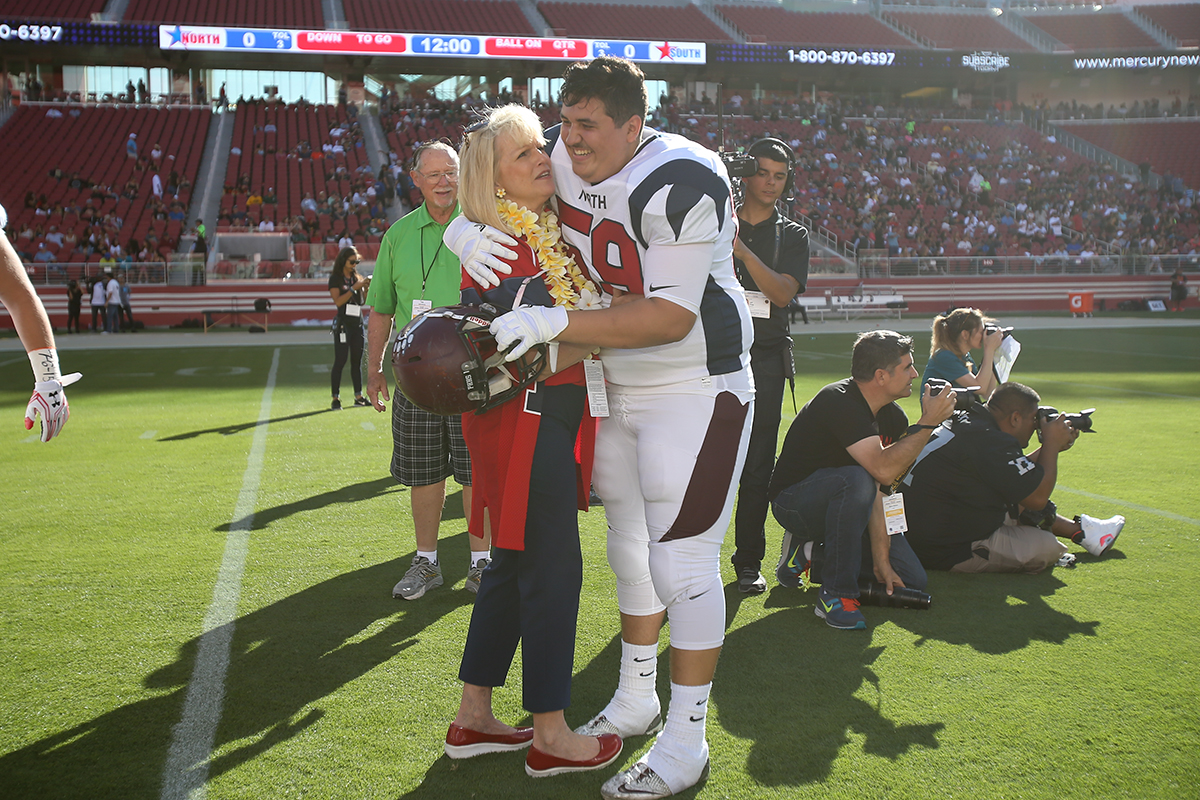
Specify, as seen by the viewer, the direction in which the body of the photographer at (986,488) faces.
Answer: to the viewer's right

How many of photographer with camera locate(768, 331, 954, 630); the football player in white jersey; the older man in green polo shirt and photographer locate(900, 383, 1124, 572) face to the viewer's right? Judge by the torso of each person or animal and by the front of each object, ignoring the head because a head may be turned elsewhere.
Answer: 2

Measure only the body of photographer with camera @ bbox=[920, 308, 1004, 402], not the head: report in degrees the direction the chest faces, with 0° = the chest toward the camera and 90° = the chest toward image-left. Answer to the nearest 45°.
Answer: approximately 270°

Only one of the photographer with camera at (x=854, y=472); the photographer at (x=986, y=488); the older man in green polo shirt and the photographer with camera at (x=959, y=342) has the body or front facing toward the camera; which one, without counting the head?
the older man in green polo shirt

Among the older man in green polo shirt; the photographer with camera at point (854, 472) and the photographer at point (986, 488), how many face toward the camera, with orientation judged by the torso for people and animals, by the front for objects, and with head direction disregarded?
1

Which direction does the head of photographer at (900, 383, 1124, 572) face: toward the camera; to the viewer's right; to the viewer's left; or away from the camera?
to the viewer's right

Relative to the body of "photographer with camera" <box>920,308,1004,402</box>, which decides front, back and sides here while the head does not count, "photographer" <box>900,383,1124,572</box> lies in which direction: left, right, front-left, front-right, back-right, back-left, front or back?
right
